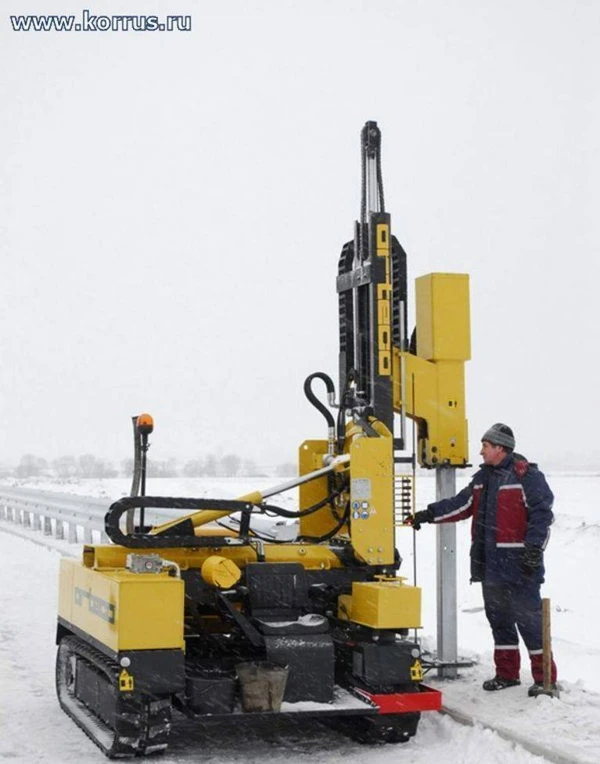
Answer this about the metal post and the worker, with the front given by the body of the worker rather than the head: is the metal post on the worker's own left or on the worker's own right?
on the worker's own right

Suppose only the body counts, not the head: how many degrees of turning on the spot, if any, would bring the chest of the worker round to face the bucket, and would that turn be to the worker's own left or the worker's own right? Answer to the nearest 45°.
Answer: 0° — they already face it

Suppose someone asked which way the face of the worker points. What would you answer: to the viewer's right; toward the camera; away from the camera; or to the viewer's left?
to the viewer's left

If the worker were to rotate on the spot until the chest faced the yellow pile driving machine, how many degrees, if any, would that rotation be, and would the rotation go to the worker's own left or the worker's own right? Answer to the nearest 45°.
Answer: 0° — they already face it

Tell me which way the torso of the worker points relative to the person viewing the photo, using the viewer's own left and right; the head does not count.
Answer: facing the viewer and to the left of the viewer
